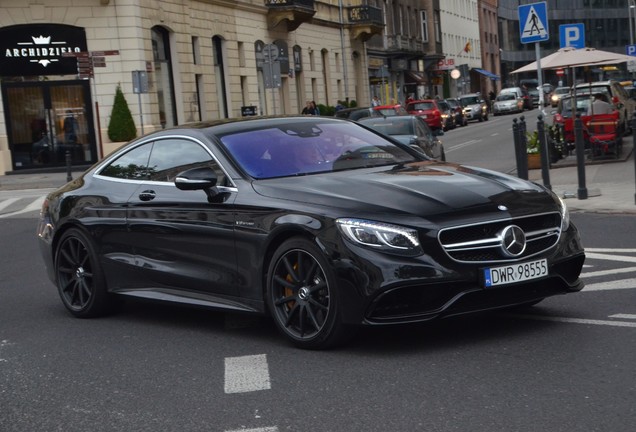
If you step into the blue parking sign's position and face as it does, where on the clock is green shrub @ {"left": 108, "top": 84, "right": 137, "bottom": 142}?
The green shrub is roughly at 4 o'clock from the blue parking sign.

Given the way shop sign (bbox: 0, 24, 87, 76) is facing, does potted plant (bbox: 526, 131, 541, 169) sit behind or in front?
in front

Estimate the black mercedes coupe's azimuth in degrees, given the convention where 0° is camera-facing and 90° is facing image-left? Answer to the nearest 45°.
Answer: approximately 315°

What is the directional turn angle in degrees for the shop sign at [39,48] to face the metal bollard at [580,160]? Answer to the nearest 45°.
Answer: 0° — it already faces it

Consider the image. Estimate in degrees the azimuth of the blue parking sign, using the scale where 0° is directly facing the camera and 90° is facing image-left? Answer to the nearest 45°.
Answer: approximately 0°

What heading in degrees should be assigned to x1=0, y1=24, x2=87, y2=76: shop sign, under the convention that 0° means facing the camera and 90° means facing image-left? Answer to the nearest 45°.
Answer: approximately 0°

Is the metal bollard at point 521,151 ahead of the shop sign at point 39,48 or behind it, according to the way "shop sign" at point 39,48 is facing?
ahead

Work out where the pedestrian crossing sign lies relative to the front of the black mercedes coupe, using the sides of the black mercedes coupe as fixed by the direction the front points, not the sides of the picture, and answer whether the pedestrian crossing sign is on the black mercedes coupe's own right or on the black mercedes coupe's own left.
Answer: on the black mercedes coupe's own left

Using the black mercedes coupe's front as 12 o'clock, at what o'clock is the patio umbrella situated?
The patio umbrella is roughly at 8 o'clock from the black mercedes coupe.

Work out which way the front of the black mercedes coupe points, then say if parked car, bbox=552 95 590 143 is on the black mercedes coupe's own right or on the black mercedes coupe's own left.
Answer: on the black mercedes coupe's own left

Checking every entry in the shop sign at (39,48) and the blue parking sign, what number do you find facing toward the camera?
2

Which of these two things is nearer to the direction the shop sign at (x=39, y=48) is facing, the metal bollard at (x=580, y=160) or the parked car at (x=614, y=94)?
the metal bollard

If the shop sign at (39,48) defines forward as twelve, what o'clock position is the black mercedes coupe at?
The black mercedes coupe is roughly at 12 o'clock from the shop sign.
